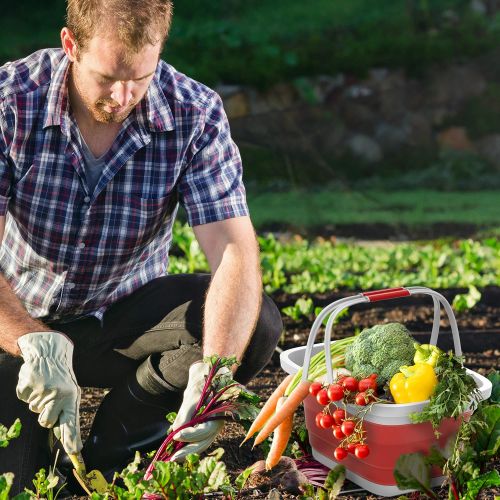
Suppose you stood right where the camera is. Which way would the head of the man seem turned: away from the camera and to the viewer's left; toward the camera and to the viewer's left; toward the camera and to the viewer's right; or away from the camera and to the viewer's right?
toward the camera and to the viewer's right

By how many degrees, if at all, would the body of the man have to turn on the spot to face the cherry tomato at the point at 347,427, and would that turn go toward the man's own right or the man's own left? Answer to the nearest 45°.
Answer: approximately 45° to the man's own left

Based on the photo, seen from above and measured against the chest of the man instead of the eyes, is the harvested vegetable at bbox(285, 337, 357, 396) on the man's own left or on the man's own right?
on the man's own left

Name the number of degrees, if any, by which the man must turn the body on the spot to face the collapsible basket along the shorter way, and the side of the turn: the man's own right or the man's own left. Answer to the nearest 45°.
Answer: approximately 45° to the man's own left

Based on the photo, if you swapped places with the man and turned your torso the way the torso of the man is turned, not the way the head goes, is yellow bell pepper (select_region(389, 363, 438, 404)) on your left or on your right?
on your left

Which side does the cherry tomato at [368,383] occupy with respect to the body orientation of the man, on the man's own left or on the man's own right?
on the man's own left

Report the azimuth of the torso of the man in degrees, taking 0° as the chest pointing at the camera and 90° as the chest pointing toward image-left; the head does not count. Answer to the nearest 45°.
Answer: approximately 0°
